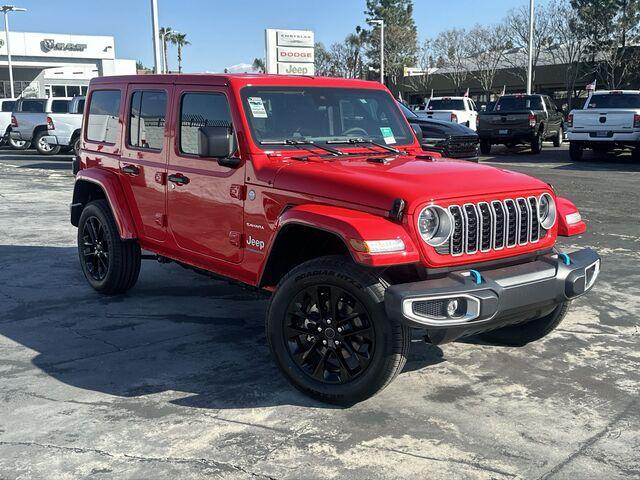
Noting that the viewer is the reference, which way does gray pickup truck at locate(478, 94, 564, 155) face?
facing away from the viewer and to the right of the viewer

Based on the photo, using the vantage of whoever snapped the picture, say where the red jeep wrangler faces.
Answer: facing the viewer and to the right of the viewer

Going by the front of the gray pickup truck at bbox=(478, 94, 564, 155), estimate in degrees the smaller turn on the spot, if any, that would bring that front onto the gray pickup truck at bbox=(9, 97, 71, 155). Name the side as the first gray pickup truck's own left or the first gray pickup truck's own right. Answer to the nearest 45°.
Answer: approximately 135° to the first gray pickup truck's own left

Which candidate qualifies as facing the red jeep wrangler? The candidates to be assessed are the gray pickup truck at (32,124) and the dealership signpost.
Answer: the dealership signpost

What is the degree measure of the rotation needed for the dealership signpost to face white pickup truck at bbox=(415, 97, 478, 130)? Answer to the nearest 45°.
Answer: approximately 90° to its left

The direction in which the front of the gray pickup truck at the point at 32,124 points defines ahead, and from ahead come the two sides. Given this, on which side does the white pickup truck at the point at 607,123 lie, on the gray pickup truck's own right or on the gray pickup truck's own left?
on the gray pickup truck's own right

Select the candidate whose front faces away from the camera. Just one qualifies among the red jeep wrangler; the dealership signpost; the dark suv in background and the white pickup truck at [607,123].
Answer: the white pickup truck

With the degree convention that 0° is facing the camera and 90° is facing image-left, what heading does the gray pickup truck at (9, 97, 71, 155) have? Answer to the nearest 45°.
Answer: approximately 225°

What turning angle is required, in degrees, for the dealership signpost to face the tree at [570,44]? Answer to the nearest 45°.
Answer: approximately 135° to its left

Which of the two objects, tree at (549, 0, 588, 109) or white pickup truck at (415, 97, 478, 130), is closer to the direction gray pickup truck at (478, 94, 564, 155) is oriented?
the tree

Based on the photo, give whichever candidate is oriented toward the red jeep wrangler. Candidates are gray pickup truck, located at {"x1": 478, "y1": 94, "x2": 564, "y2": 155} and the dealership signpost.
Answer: the dealership signpost

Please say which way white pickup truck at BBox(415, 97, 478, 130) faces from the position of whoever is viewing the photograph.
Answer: facing away from the viewer and to the right of the viewer

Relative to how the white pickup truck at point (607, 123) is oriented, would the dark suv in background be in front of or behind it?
behind

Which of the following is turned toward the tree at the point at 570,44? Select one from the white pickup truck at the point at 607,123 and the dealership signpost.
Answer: the white pickup truck

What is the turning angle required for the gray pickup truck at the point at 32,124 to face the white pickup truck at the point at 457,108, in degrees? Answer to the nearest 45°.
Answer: approximately 45° to its right

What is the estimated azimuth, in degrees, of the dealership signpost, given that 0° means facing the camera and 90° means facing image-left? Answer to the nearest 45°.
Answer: approximately 0°
